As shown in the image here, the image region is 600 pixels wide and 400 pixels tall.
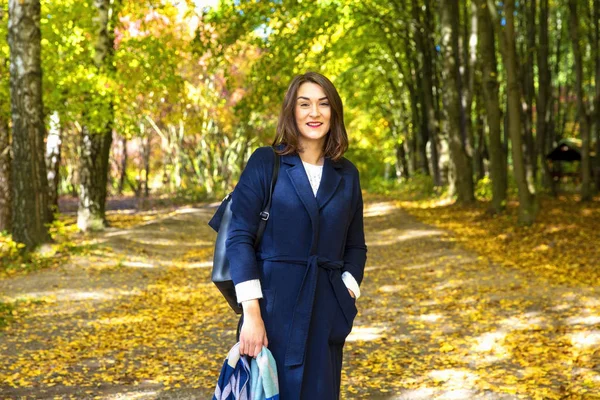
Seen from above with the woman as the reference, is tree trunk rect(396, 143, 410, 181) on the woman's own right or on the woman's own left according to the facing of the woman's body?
on the woman's own left

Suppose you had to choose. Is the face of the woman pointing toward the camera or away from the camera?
toward the camera

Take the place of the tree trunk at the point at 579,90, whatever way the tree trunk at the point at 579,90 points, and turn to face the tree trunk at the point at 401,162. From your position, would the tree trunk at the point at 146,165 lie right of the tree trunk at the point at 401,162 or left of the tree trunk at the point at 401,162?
left

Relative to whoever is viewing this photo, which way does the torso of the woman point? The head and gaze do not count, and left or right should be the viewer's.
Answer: facing the viewer and to the right of the viewer

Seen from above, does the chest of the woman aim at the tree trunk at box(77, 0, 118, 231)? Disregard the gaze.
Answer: no

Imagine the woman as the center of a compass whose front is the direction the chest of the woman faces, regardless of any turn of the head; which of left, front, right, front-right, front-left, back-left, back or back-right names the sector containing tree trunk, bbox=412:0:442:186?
back-left

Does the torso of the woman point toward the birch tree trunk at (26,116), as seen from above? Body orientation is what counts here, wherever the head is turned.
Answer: no

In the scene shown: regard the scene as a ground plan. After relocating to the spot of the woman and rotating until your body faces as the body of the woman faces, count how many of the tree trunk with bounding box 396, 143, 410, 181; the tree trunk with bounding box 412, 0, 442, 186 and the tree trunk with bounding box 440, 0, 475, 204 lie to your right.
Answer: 0

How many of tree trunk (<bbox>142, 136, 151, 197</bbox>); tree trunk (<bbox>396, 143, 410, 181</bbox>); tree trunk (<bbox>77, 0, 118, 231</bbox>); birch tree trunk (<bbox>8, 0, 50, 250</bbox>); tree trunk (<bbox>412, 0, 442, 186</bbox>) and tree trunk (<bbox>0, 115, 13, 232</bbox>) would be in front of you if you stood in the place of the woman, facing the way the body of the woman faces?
0

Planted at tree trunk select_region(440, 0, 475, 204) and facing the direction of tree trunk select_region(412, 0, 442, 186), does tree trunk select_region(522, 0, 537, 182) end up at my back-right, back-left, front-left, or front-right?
front-right

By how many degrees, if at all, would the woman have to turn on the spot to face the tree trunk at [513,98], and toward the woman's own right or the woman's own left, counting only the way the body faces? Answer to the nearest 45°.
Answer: approximately 135° to the woman's own left

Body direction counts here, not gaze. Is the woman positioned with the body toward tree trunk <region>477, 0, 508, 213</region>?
no
